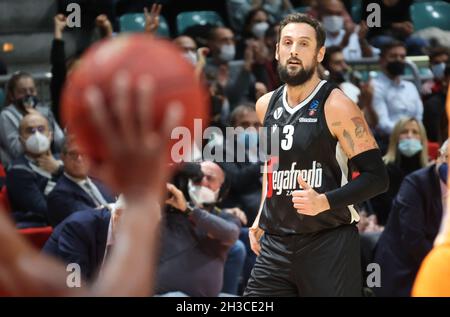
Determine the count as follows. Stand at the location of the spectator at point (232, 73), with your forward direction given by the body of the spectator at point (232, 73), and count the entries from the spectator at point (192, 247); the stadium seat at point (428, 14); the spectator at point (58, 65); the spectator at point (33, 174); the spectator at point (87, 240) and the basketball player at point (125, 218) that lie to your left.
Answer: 1

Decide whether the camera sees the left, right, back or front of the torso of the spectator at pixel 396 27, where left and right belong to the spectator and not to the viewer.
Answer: front

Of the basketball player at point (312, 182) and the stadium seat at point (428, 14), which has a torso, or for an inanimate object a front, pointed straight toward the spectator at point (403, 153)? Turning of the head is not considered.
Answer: the stadium seat

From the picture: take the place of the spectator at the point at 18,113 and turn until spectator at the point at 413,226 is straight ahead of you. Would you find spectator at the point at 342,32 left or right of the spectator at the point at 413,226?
left

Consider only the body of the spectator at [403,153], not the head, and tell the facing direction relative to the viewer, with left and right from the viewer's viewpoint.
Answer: facing the viewer

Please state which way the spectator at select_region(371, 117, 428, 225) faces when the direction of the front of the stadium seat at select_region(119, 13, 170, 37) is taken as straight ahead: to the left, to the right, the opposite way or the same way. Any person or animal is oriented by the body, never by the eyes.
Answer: the same way

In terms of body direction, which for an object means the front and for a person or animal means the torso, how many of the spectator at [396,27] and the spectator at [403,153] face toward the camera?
2

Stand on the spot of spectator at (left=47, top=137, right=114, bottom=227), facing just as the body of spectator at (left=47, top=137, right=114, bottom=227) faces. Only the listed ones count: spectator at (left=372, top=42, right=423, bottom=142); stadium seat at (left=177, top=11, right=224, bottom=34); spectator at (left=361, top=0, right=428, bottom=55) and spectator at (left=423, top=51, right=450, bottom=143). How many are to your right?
0

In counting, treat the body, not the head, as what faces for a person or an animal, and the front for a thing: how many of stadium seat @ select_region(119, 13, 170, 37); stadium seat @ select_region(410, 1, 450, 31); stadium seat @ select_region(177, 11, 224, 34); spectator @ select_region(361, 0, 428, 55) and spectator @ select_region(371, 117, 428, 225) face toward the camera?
5

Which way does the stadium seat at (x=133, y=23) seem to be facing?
toward the camera

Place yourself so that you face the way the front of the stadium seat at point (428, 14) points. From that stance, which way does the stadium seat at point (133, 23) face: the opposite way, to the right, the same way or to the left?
the same way

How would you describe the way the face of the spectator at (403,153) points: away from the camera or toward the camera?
toward the camera

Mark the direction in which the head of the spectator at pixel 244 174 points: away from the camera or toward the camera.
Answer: toward the camera

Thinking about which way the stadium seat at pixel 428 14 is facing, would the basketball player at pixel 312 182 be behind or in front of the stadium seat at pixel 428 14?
in front

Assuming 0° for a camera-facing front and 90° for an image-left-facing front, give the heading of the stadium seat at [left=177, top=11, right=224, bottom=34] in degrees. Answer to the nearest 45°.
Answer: approximately 0°
